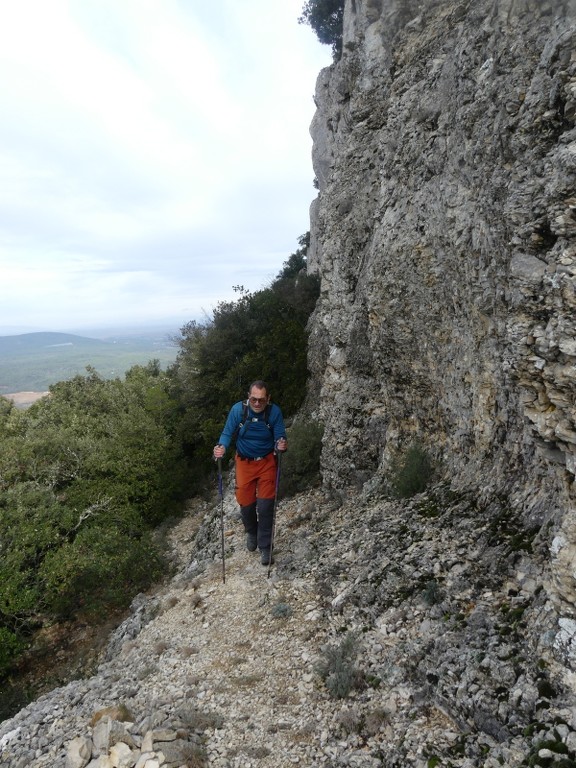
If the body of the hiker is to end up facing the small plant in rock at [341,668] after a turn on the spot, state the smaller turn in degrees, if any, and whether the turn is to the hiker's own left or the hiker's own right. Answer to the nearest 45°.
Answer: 0° — they already face it

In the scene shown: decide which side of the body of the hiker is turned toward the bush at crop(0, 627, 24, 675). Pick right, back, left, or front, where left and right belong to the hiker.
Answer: right

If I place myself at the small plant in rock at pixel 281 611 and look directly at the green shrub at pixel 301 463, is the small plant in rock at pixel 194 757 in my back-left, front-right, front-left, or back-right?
back-left

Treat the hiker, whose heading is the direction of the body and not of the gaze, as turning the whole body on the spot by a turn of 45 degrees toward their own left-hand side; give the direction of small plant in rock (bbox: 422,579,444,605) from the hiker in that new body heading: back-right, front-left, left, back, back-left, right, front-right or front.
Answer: front

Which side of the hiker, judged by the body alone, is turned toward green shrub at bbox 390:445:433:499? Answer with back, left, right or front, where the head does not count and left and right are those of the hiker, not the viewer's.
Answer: left

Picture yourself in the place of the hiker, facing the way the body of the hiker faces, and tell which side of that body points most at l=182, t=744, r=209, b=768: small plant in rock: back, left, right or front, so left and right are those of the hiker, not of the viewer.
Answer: front

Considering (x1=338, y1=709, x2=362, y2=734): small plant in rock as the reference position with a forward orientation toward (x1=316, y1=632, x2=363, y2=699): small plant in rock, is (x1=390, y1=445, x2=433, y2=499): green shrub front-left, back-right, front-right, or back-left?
front-right

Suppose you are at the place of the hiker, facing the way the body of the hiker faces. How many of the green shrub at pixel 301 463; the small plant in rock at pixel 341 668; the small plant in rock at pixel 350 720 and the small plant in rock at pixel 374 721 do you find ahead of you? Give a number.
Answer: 3

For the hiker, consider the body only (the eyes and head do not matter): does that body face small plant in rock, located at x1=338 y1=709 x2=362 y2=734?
yes

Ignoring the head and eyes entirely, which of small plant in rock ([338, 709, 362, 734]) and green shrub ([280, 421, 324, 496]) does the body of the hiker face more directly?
the small plant in rock

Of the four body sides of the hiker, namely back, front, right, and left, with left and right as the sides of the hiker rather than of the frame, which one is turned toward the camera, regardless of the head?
front
